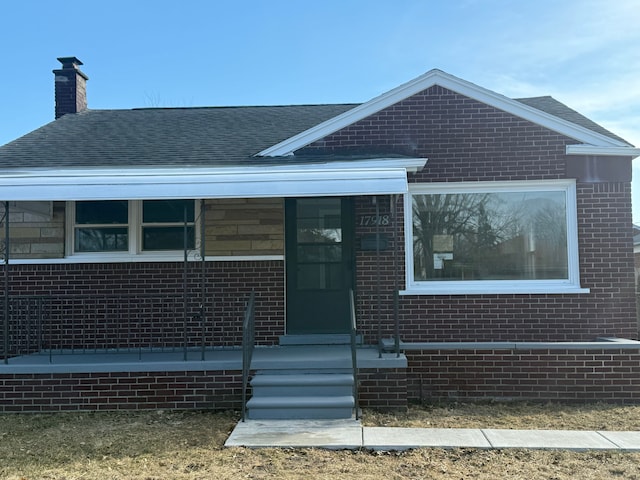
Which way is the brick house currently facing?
toward the camera
